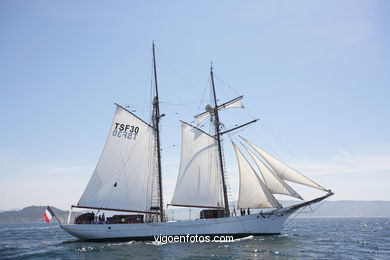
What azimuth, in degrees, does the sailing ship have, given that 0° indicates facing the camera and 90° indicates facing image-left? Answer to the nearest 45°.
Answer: approximately 270°
